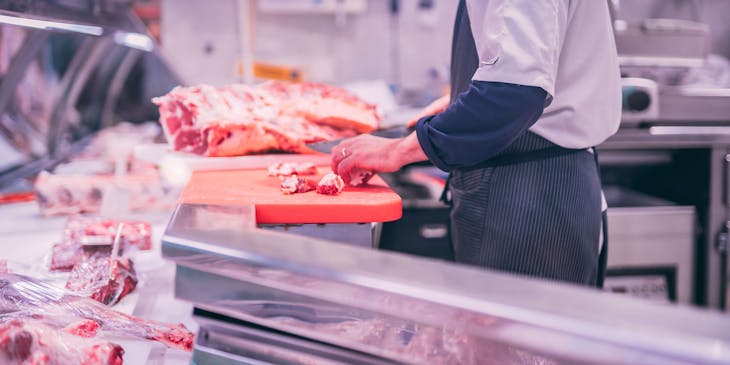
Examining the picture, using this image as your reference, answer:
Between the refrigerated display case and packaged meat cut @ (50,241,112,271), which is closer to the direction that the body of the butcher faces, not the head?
the packaged meat cut

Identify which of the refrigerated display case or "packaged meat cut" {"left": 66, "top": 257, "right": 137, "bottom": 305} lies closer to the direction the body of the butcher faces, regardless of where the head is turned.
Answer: the packaged meat cut

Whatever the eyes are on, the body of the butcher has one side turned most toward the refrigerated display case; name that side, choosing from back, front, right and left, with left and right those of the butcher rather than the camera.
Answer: left

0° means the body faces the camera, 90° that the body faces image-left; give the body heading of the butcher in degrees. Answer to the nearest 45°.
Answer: approximately 90°

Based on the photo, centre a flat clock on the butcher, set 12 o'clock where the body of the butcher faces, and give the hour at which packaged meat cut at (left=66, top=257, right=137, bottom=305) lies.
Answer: The packaged meat cut is roughly at 11 o'clock from the butcher.
